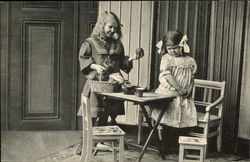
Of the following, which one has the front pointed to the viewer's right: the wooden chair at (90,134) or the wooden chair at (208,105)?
the wooden chair at (90,134)

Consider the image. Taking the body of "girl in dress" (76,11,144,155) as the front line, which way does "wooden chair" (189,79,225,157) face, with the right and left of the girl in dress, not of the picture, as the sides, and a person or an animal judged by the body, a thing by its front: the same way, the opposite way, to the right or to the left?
to the right

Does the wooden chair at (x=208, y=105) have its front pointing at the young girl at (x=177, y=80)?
yes

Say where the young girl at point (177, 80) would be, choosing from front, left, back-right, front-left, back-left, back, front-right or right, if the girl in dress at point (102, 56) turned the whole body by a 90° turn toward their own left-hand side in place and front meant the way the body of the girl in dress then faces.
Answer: front-right

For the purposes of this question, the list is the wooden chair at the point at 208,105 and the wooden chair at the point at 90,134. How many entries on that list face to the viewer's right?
1

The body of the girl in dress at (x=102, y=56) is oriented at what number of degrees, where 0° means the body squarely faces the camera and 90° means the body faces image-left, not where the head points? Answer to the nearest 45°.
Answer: approximately 315°

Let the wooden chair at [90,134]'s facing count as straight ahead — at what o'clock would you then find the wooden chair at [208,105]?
the wooden chair at [208,105] is roughly at 11 o'clock from the wooden chair at [90,134].

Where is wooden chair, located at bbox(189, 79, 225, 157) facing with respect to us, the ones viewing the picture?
facing the viewer and to the left of the viewer

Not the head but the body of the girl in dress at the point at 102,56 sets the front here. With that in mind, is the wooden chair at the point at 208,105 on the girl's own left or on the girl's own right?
on the girl's own left

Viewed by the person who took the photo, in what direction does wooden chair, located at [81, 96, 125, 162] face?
facing to the right of the viewer
